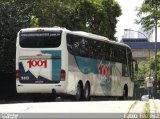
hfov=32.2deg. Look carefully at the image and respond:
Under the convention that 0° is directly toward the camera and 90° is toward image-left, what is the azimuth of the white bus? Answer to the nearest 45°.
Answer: approximately 225°
